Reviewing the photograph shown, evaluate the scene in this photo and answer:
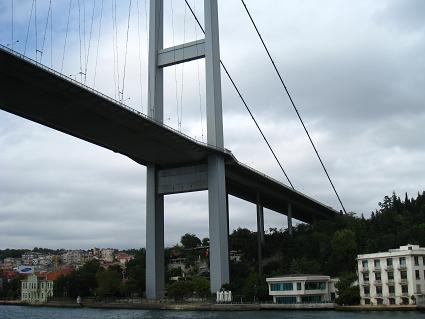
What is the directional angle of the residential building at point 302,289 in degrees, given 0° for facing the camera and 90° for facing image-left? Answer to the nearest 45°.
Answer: approximately 0°
